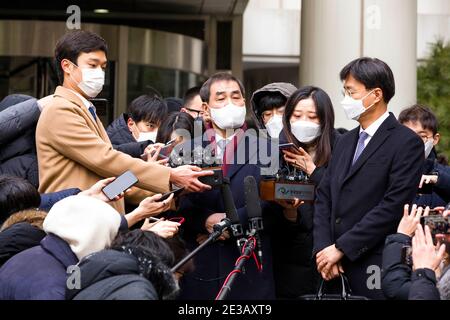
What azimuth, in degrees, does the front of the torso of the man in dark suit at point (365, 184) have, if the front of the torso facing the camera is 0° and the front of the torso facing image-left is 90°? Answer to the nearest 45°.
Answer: approximately 45°

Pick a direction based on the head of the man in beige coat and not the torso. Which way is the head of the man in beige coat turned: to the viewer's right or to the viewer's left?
to the viewer's right

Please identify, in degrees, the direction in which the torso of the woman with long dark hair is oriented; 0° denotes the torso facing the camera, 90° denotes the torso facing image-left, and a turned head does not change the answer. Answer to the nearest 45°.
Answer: approximately 45°

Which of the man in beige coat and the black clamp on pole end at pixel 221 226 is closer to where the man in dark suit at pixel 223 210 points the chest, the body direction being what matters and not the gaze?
the black clamp on pole end

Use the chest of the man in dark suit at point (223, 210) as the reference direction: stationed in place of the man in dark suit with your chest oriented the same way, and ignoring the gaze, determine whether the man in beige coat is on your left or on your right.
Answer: on your right

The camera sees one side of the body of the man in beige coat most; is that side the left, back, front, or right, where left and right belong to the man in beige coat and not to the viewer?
right

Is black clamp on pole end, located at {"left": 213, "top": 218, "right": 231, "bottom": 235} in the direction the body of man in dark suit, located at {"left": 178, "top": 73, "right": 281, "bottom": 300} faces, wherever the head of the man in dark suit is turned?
yes

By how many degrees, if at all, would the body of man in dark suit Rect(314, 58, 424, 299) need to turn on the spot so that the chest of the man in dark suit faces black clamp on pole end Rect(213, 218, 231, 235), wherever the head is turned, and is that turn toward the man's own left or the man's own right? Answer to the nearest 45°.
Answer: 0° — they already face it

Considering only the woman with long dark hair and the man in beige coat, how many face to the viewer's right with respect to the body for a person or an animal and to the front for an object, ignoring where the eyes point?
1

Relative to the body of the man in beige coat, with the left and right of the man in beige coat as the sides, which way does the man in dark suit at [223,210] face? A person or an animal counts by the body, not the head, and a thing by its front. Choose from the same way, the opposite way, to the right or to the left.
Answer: to the right
